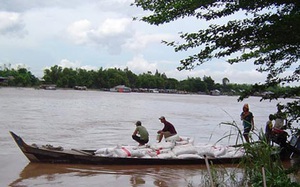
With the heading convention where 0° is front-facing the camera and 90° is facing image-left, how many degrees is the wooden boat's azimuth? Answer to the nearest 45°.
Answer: approximately 90°
